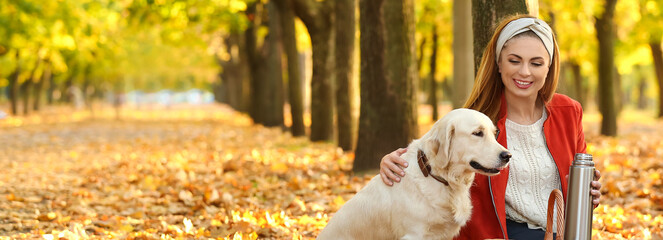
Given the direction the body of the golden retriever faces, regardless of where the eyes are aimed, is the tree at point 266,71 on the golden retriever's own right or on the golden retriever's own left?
on the golden retriever's own left

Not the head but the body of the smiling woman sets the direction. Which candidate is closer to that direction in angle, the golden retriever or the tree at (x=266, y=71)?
the golden retriever

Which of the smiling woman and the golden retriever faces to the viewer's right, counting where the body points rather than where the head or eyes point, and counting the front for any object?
the golden retriever

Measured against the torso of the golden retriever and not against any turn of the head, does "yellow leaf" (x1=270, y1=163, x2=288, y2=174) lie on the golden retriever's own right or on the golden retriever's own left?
on the golden retriever's own left

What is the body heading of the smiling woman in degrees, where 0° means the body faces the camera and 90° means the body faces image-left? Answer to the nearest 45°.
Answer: approximately 0°

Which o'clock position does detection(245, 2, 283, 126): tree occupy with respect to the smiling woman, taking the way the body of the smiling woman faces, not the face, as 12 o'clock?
The tree is roughly at 5 o'clock from the smiling woman.

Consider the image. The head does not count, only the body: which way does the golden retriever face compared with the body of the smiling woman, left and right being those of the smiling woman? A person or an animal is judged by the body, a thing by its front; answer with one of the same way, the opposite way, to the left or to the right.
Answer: to the left

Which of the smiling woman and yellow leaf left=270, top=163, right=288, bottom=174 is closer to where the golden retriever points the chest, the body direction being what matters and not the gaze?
the smiling woman

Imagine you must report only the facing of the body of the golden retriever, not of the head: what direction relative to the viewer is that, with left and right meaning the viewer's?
facing to the right of the viewer

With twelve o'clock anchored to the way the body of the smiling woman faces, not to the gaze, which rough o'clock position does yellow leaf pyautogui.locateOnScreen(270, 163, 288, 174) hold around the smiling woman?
The yellow leaf is roughly at 5 o'clock from the smiling woman.

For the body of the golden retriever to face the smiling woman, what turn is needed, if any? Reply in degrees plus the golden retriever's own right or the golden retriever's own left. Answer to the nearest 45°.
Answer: approximately 45° to the golden retriever's own left

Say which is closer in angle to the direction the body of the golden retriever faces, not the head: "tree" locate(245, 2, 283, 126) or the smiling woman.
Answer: the smiling woman
